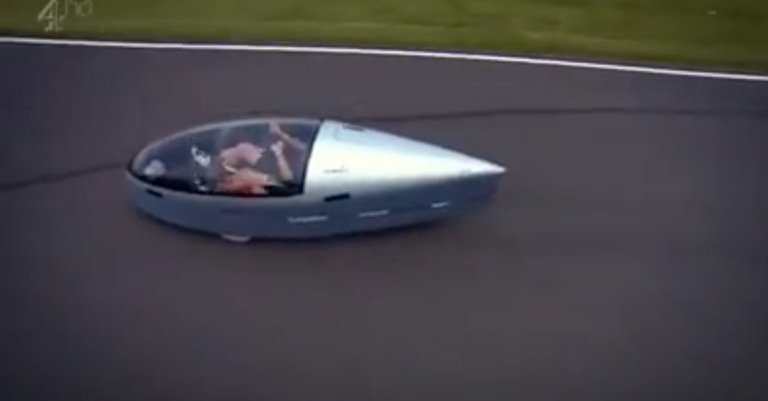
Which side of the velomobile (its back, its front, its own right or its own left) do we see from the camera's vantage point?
left
